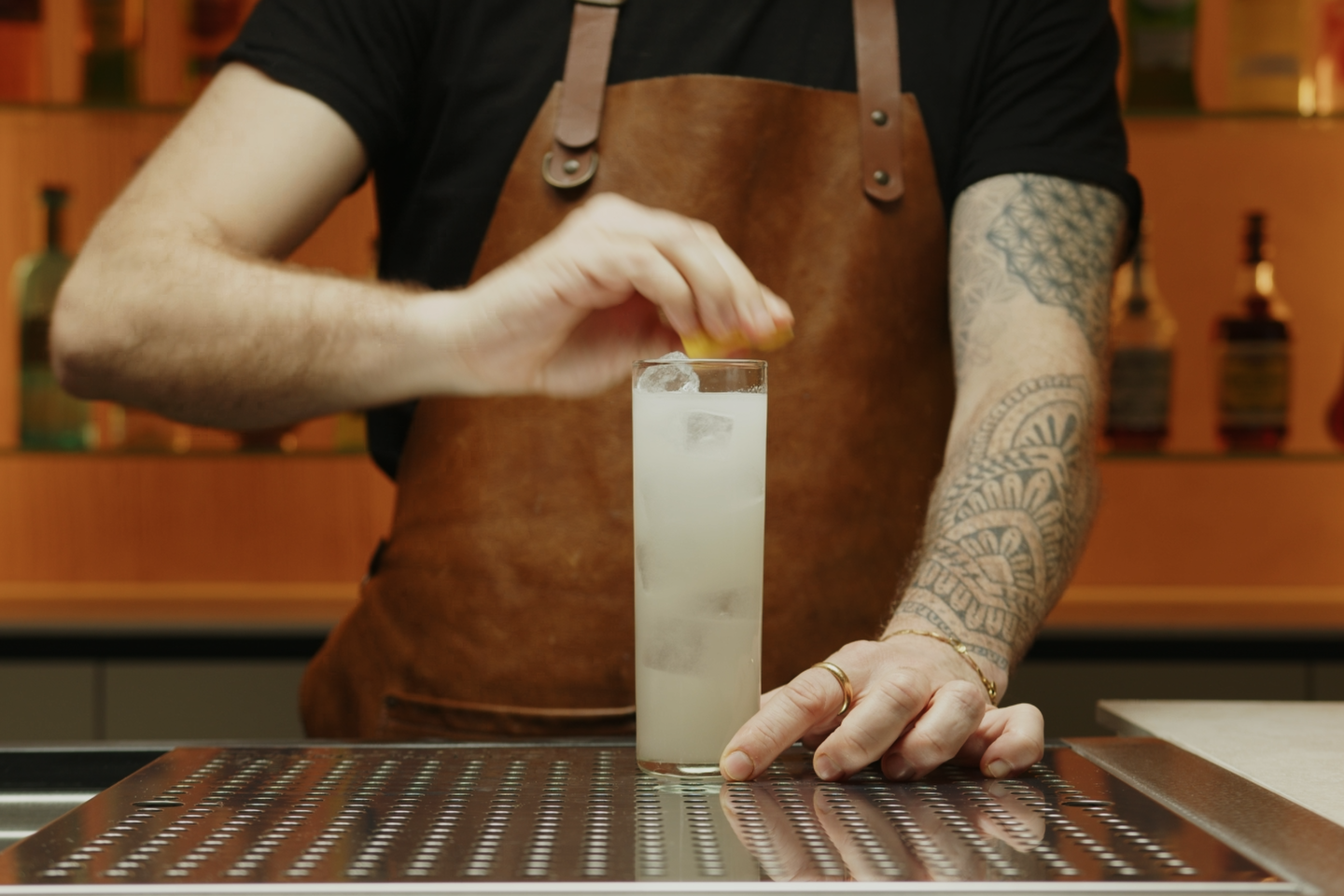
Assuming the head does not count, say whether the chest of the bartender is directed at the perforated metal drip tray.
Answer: yes

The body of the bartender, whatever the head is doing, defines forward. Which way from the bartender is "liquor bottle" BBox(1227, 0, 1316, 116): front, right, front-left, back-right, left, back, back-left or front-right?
back-left

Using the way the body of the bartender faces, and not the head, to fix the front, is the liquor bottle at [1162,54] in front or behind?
behind

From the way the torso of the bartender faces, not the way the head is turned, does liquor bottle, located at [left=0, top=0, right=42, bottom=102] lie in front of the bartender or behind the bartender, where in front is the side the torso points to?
behind

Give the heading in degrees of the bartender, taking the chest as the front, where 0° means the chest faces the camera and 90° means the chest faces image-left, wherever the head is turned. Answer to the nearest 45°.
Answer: approximately 0°

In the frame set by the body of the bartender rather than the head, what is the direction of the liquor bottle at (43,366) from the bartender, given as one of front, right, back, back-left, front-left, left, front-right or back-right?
back-right
